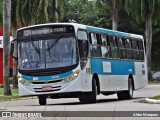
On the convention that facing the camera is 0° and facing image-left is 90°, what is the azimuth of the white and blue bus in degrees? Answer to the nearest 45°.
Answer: approximately 45°
